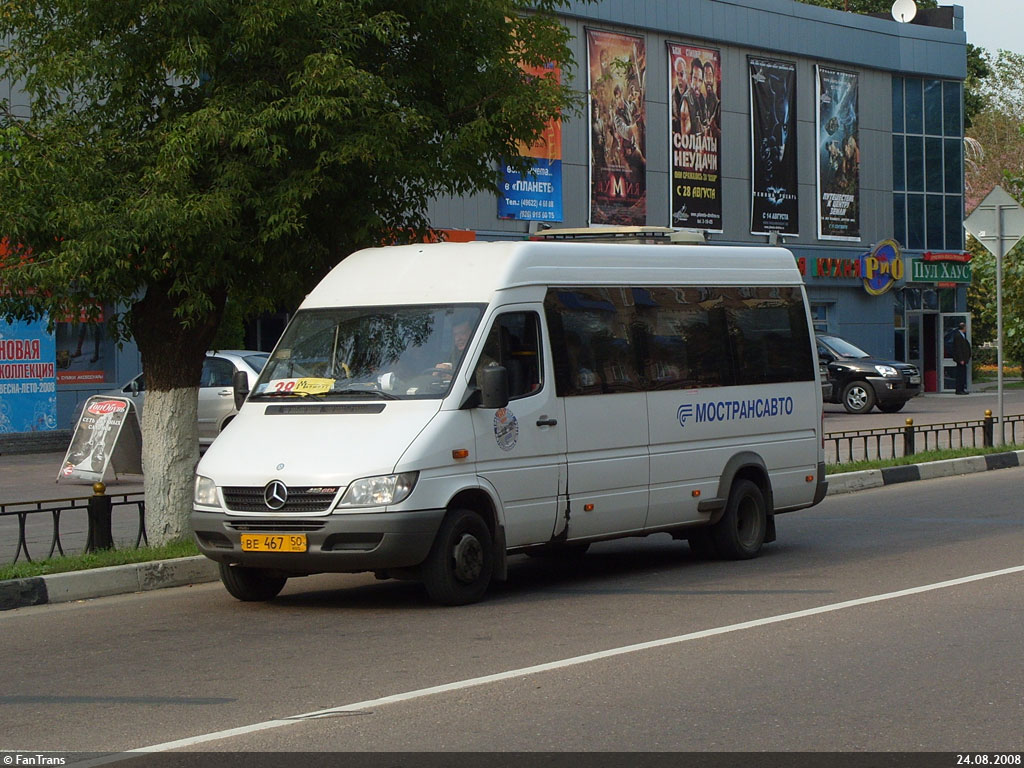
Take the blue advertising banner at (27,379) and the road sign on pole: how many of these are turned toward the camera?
1

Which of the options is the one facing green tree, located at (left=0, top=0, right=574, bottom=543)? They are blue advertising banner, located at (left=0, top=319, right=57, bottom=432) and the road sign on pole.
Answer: the blue advertising banner

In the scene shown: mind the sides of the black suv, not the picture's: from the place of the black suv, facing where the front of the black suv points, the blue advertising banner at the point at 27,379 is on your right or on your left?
on your right

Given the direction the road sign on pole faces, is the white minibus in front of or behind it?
behind

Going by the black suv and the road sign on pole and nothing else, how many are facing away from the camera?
1

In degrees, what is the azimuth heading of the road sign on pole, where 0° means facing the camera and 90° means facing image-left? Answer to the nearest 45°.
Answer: approximately 180°

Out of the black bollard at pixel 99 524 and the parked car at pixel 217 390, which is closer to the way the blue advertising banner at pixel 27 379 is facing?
the black bollard

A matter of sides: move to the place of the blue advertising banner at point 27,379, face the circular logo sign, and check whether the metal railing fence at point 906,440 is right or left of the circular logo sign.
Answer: right

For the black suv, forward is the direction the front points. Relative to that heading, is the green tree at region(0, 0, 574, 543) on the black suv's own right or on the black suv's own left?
on the black suv's own right

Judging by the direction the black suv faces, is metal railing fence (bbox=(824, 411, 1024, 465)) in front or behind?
in front

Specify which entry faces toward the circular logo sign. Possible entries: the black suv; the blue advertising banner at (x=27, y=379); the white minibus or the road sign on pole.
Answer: the road sign on pole

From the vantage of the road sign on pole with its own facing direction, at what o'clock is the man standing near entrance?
The man standing near entrance is roughly at 12 o'clock from the road sign on pole.

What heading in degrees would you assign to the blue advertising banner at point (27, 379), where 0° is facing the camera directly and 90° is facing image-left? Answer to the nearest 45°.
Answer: approximately 0°
